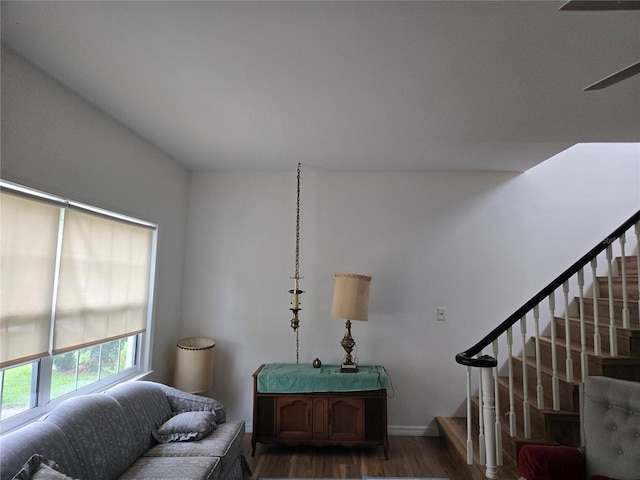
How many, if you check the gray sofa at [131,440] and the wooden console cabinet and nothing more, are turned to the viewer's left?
0

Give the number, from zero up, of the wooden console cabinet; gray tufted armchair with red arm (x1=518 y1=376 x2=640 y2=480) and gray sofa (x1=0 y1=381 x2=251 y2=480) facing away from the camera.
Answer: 0

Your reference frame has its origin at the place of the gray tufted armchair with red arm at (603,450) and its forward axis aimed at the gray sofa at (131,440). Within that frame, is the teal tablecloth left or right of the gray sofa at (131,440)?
right

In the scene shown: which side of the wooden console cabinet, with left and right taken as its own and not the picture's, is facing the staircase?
left

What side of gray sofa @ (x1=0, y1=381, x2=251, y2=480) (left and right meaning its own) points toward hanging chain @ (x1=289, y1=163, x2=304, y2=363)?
left

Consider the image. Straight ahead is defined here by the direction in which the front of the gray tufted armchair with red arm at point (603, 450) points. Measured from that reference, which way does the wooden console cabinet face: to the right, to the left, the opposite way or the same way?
to the left

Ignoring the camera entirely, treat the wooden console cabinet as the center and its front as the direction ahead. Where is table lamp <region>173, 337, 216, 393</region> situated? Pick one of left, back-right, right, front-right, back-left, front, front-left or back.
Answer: right

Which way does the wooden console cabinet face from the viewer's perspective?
toward the camera

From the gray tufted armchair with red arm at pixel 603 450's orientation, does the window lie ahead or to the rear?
ahead

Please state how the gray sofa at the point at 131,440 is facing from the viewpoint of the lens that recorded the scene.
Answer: facing the viewer and to the right of the viewer

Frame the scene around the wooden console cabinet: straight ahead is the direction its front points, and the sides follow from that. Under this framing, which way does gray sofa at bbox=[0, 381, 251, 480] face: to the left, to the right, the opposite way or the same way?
to the left

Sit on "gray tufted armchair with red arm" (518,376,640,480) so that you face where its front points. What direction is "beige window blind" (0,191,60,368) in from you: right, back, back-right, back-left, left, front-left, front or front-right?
front

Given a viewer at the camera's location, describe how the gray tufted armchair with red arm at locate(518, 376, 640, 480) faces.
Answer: facing the viewer and to the left of the viewer
